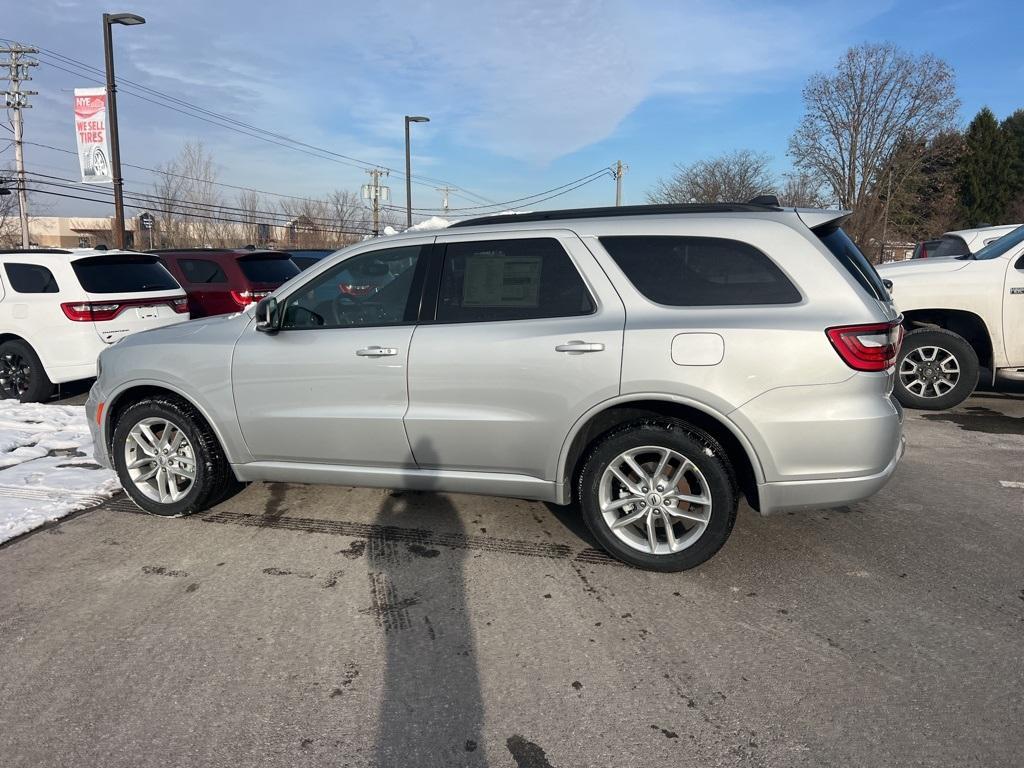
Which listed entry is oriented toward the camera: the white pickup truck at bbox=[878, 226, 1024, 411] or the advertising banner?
the advertising banner

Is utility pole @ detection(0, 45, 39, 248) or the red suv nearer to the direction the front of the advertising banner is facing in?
the red suv

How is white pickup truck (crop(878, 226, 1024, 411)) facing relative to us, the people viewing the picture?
facing to the left of the viewer

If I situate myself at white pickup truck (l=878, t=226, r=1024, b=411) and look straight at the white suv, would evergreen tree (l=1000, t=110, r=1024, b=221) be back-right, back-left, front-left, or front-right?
back-right

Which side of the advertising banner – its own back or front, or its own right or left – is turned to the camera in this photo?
front

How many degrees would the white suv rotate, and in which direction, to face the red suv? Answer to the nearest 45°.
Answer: approximately 90° to its right

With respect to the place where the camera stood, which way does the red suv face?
facing away from the viewer and to the left of the viewer

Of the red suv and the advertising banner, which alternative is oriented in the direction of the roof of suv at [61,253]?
the advertising banner

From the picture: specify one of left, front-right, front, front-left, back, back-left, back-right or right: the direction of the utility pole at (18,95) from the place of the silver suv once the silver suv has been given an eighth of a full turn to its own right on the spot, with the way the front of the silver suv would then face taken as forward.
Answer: front

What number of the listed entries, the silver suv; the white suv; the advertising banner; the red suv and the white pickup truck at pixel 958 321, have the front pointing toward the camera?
1

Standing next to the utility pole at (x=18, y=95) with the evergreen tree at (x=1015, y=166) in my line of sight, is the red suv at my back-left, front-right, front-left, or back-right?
front-right

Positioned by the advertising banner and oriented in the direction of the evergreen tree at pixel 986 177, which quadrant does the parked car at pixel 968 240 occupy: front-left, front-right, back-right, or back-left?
front-right

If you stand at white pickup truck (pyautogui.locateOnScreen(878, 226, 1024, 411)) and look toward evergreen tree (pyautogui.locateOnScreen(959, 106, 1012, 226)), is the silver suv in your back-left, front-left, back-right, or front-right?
back-left

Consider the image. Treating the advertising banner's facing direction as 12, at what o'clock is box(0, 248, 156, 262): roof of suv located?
The roof of suv is roughly at 12 o'clock from the advertising banner.

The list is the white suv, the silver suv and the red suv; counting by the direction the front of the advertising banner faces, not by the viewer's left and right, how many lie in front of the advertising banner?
3

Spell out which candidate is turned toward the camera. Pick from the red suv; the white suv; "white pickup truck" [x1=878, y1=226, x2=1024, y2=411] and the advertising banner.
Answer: the advertising banner

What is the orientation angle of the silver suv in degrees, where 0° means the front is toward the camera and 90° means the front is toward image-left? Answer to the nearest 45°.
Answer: approximately 90°
